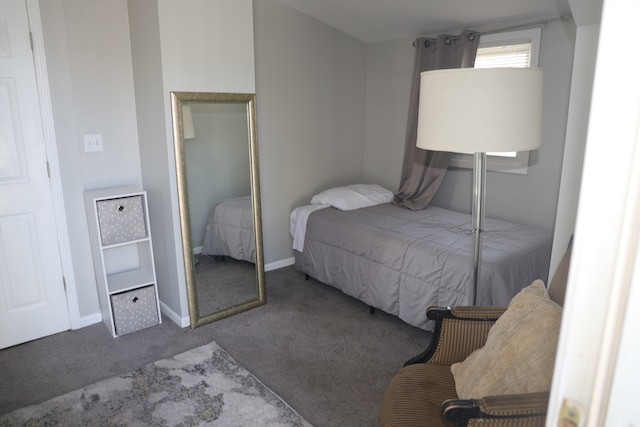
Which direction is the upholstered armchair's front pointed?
to the viewer's left

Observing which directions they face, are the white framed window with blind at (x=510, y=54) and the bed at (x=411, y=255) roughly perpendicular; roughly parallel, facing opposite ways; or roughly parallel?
roughly perpendicular

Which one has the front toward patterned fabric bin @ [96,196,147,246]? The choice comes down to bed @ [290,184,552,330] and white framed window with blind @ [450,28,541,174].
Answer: the white framed window with blind

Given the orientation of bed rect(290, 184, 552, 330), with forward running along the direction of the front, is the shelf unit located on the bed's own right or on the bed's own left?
on the bed's own right

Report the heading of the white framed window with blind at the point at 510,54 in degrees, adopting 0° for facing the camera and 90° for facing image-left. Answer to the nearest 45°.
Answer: approximately 45°

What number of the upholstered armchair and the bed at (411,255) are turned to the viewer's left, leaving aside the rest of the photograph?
1

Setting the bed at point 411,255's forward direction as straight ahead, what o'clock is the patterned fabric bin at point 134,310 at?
The patterned fabric bin is roughly at 4 o'clock from the bed.

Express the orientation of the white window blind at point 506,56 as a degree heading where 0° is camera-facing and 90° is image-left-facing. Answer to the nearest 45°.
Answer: approximately 45°
